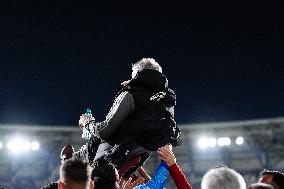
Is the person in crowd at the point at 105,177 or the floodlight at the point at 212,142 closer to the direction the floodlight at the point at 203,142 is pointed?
the person in crowd

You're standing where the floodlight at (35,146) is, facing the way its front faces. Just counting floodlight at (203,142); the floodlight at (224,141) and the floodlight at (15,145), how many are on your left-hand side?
2

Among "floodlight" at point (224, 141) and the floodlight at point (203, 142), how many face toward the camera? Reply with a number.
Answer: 2

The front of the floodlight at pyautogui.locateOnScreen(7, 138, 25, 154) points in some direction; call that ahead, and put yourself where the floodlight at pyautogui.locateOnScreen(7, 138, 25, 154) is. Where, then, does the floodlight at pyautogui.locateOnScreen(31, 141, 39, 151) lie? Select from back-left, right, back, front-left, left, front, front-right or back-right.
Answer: left

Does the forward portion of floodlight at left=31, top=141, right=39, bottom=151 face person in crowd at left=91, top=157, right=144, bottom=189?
yes

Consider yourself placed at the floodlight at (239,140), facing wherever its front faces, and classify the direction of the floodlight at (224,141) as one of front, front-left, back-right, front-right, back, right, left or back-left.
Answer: right

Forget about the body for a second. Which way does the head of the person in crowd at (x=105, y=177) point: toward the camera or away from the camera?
away from the camera

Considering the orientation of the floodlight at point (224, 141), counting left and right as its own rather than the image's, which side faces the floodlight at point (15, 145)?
right

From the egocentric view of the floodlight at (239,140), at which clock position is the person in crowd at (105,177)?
The person in crowd is roughly at 12 o'clock from the floodlight.

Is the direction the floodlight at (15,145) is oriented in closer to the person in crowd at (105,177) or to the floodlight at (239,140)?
the person in crowd

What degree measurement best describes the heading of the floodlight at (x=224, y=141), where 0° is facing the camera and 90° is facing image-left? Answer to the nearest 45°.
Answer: approximately 0°

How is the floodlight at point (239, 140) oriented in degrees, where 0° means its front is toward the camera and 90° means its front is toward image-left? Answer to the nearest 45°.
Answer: approximately 0°

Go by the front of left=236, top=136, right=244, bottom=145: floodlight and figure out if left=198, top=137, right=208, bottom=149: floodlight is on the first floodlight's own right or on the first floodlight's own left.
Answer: on the first floodlight's own right
